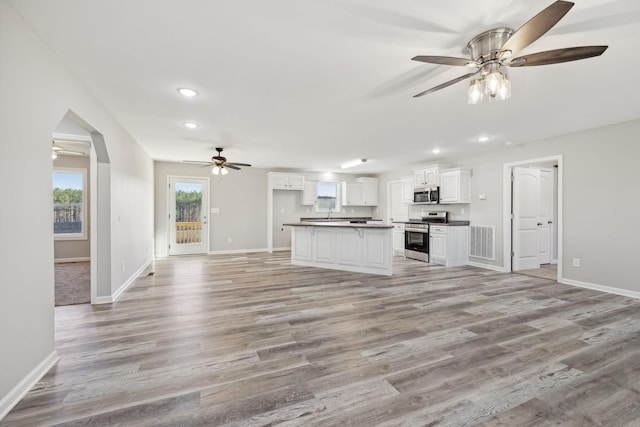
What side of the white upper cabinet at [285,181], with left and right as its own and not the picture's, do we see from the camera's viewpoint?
front

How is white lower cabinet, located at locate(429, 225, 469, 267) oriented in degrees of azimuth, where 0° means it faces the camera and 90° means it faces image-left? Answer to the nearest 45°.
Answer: approximately 45°

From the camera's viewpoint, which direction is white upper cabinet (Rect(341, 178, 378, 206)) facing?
toward the camera

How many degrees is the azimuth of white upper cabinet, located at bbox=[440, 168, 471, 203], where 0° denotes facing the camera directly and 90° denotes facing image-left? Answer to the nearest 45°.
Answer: approximately 45°

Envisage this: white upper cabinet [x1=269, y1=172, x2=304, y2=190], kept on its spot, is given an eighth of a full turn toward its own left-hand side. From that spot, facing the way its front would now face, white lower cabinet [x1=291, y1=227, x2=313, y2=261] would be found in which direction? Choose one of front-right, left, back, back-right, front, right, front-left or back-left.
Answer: front-right

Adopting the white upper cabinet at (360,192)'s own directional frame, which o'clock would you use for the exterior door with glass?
The exterior door with glass is roughly at 2 o'clock from the white upper cabinet.

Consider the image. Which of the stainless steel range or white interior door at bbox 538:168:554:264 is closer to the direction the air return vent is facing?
the stainless steel range

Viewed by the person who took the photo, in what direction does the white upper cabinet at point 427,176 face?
facing the viewer and to the left of the viewer

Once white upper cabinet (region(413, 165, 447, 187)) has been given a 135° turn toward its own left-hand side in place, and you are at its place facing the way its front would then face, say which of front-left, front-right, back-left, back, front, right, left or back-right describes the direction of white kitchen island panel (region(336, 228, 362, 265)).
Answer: back-right

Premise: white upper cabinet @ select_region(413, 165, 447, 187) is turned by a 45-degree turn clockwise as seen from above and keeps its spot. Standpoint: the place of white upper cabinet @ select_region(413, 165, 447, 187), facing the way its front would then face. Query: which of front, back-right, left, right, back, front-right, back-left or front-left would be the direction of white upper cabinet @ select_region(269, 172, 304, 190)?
front

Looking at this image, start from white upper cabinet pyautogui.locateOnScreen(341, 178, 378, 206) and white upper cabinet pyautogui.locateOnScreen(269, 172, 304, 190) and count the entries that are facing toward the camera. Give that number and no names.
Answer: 2

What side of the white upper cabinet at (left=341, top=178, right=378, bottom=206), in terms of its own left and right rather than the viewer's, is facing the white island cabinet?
front

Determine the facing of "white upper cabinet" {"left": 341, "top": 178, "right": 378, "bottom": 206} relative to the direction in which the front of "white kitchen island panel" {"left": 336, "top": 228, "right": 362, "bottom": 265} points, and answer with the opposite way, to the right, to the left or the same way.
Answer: the same way
